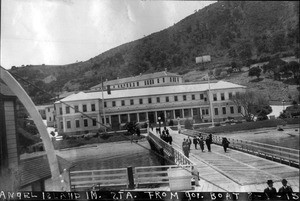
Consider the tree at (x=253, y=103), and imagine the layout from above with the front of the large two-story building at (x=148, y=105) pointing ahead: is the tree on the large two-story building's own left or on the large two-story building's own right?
on the large two-story building's own left

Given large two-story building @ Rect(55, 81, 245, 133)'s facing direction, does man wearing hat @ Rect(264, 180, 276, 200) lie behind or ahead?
ahead

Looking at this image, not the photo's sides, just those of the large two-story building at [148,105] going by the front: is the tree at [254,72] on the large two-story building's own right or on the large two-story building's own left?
on the large two-story building's own left

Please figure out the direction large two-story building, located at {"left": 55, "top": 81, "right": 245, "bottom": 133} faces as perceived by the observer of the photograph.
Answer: facing the viewer

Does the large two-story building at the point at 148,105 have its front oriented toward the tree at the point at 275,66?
no
